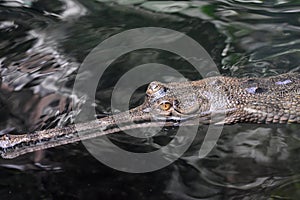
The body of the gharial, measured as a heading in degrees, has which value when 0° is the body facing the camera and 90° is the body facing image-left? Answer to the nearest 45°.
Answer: approximately 90°
